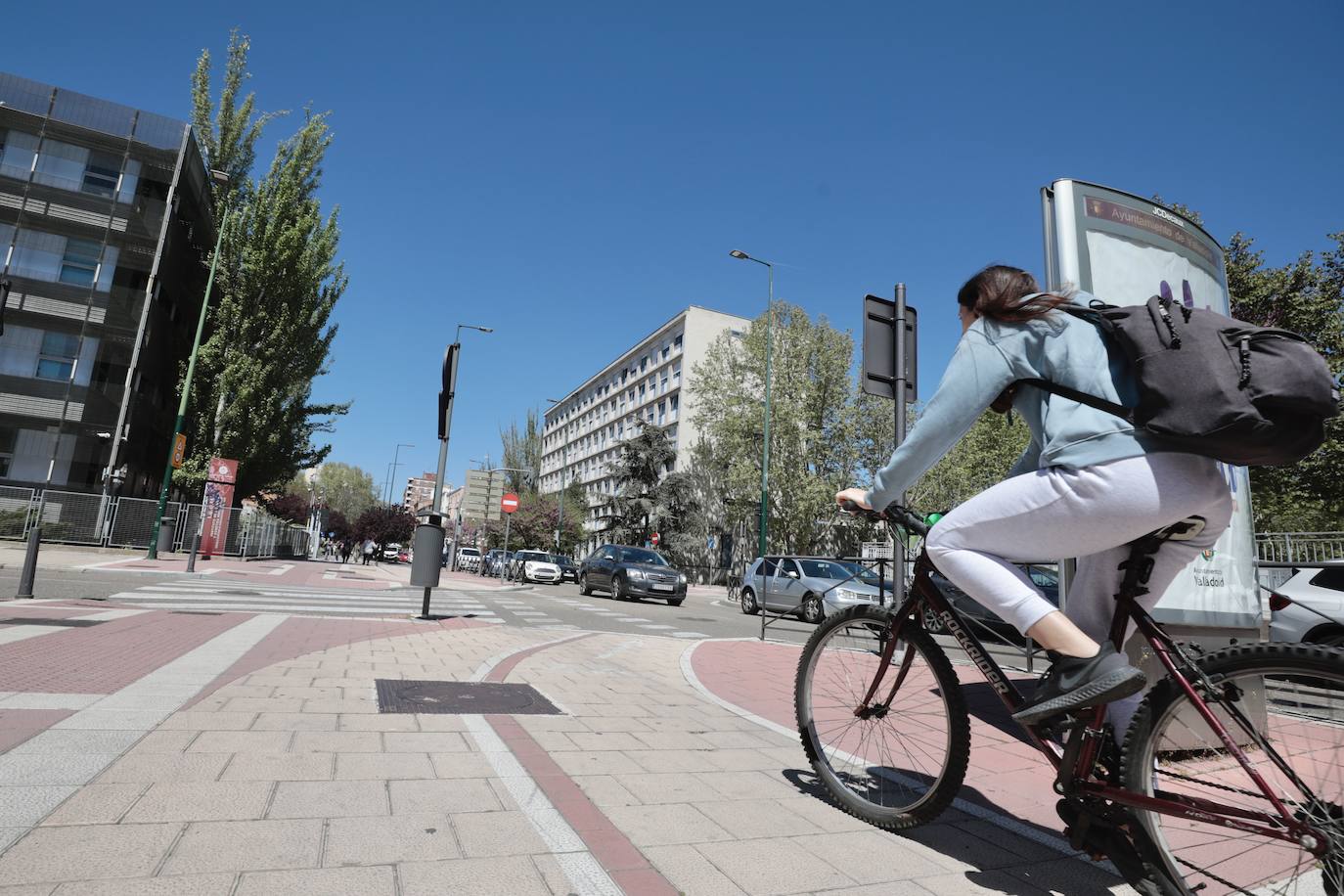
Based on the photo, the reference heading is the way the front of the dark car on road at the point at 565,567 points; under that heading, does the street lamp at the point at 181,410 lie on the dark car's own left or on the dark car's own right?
on the dark car's own right

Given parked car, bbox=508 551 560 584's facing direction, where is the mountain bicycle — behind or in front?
in front

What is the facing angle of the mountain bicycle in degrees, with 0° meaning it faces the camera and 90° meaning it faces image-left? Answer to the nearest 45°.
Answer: approximately 135°

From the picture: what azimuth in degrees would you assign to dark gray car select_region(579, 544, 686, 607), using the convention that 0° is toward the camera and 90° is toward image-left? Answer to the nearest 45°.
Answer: approximately 315°

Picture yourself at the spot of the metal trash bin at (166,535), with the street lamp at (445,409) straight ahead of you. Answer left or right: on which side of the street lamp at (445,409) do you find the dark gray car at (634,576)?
left

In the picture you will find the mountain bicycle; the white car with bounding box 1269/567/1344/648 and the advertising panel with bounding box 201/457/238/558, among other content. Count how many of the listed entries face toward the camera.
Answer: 1

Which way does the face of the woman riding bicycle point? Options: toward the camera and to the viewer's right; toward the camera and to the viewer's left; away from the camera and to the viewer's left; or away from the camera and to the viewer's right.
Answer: away from the camera and to the viewer's left

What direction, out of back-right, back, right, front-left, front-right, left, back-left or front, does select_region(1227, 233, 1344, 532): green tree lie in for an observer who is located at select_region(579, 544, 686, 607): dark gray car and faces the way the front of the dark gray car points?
front-left

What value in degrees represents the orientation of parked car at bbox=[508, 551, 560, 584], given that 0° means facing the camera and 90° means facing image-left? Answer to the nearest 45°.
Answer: approximately 315°

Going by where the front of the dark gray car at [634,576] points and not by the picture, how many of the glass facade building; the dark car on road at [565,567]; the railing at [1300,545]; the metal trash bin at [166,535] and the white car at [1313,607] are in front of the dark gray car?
2

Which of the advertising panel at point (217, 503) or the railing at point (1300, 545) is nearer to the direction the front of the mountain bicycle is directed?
the advertising panel

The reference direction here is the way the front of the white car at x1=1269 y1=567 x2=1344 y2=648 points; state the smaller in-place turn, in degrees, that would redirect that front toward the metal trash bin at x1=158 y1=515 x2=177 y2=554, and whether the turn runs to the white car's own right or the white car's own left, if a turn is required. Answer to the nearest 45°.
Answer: approximately 180°
